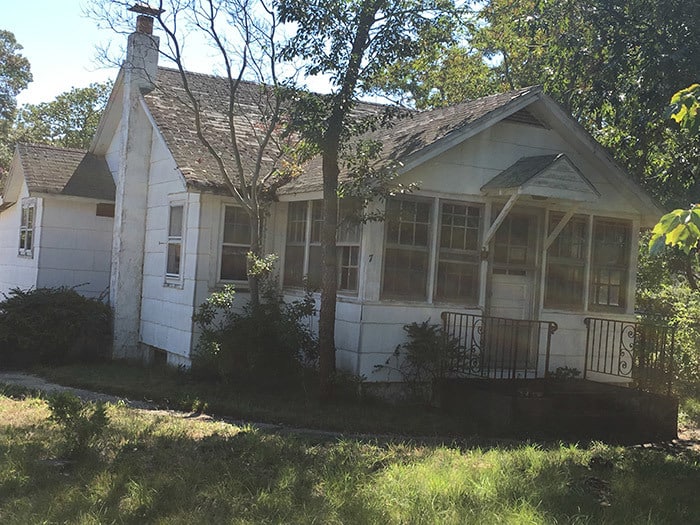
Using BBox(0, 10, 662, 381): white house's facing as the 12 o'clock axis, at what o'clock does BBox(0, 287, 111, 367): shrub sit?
The shrub is roughly at 5 o'clock from the white house.

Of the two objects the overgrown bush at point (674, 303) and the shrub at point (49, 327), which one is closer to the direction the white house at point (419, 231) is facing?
the overgrown bush

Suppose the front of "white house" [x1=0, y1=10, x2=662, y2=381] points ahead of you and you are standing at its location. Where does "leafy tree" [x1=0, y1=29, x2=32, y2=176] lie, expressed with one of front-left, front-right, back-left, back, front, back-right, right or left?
back

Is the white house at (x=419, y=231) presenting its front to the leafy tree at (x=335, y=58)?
no

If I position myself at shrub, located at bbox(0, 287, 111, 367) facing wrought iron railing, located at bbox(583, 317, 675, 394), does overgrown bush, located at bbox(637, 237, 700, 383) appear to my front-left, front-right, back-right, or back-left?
front-left

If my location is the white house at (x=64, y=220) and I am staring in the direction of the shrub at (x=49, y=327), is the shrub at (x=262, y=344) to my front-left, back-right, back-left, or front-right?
front-left

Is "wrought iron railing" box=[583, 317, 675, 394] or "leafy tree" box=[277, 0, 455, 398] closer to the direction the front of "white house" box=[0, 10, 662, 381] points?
the wrought iron railing

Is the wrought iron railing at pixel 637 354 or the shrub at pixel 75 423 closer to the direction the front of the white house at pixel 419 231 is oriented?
the wrought iron railing

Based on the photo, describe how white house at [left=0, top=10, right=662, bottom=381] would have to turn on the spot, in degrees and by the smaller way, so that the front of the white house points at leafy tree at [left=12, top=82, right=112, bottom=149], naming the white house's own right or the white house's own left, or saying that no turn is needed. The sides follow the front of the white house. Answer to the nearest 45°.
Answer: approximately 180°

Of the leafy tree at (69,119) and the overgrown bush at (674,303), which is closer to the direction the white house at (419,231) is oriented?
the overgrown bush

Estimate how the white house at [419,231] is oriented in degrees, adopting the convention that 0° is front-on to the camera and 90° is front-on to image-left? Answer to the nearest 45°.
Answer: approximately 315°

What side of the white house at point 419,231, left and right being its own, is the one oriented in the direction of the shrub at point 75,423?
right
